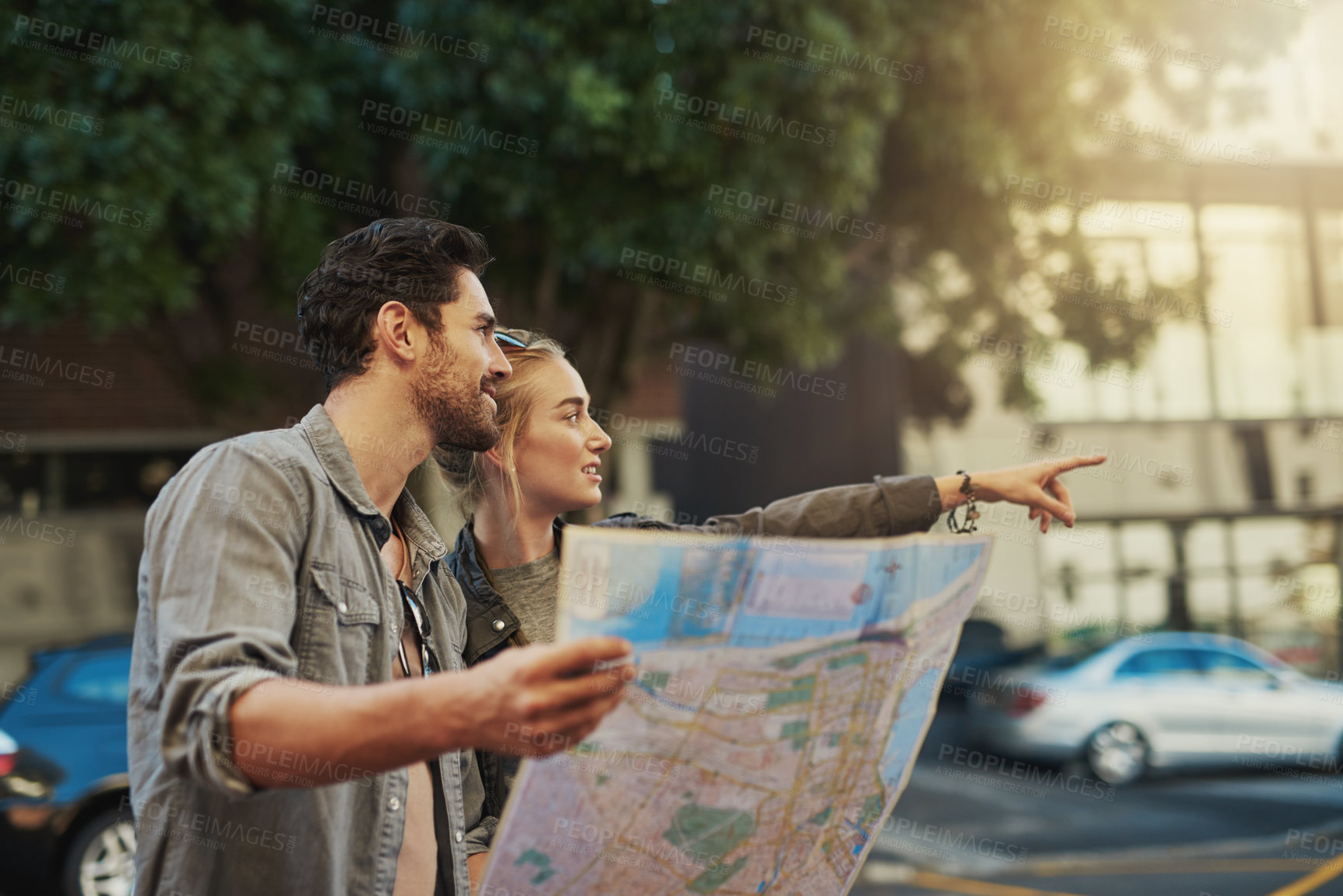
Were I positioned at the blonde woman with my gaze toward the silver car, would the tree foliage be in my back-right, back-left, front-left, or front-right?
front-left

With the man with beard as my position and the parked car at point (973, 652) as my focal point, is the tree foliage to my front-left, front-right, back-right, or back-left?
front-left

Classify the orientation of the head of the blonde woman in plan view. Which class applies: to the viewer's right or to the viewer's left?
to the viewer's right

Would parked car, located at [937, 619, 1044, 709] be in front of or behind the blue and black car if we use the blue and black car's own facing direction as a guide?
in front

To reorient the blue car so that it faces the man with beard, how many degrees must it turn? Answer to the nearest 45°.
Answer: approximately 90° to its right

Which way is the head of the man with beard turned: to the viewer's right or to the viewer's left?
to the viewer's right

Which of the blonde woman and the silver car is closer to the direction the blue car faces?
the silver car

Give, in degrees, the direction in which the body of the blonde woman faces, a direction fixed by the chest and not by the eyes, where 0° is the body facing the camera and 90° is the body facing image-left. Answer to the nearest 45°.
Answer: approximately 315°

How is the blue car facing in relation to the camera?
to the viewer's right
